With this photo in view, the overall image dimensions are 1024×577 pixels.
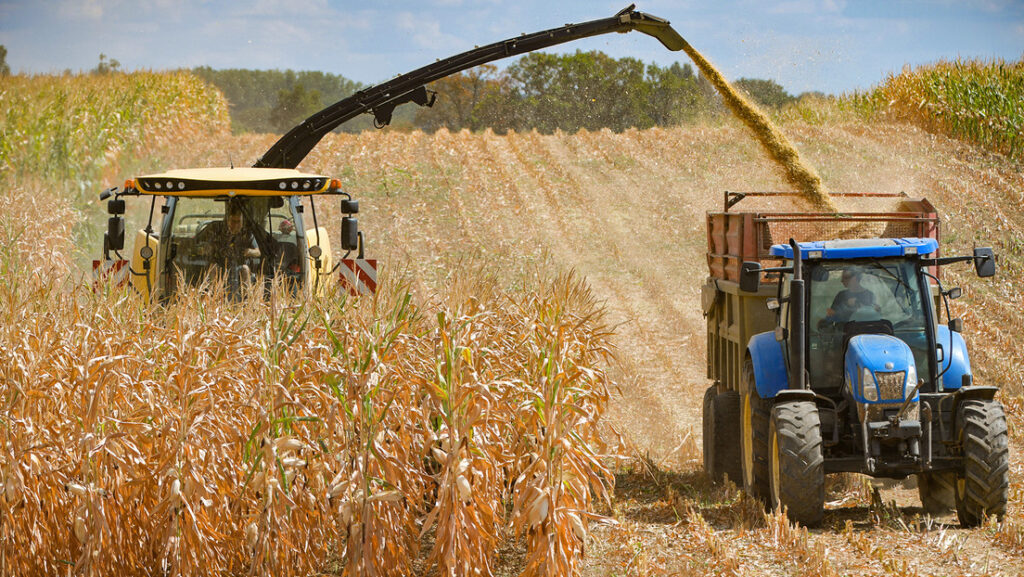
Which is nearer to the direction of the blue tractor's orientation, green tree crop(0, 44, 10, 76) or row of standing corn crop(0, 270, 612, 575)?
the row of standing corn

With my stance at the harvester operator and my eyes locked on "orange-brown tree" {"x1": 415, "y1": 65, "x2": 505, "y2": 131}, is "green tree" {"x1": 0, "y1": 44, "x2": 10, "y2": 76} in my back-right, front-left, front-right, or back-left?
front-left

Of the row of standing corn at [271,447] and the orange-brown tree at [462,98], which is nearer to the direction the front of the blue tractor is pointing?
the row of standing corn

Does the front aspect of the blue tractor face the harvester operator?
no

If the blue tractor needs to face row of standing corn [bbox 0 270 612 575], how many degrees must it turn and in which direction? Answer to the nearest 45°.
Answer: approximately 45° to its right

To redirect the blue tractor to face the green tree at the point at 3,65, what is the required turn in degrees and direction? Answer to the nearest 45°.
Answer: approximately 135° to its right

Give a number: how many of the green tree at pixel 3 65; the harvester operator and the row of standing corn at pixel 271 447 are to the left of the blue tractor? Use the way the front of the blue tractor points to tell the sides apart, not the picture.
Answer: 0

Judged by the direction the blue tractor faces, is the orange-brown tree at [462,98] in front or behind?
behind

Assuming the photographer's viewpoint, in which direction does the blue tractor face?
facing the viewer

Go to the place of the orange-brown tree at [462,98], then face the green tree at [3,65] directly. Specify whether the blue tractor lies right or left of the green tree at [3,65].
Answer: left
